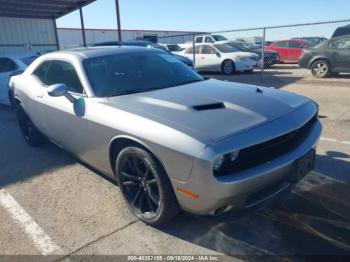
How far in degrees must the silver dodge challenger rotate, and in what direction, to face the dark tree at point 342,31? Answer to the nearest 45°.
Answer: approximately 90° to its left

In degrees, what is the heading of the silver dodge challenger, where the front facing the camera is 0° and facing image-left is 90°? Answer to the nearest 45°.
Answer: approximately 315°

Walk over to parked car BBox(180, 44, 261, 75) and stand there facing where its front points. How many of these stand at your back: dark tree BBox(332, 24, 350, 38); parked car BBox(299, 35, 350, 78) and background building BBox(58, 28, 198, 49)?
1

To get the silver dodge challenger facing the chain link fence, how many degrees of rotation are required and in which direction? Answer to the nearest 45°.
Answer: approximately 90° to its left

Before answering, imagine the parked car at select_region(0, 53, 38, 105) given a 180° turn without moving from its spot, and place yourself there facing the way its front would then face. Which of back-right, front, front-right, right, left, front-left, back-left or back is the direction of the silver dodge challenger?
back-left

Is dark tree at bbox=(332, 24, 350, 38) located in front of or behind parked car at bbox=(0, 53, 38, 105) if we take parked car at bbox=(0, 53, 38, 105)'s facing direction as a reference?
in front

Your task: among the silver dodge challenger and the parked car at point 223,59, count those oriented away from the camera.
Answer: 0

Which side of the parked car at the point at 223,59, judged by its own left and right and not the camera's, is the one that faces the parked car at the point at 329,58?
front
